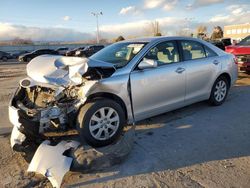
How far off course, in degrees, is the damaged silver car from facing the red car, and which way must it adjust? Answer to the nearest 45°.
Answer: approximately 180°

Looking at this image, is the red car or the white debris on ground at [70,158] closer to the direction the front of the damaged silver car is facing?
the white debris on ground

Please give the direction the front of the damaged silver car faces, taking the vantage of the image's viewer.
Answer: facing the viewer and to the left of the viewer

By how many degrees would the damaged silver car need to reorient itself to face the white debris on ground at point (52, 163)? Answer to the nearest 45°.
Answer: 0° — it already faces it

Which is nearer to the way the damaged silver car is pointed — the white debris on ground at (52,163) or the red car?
the white debris on ground
